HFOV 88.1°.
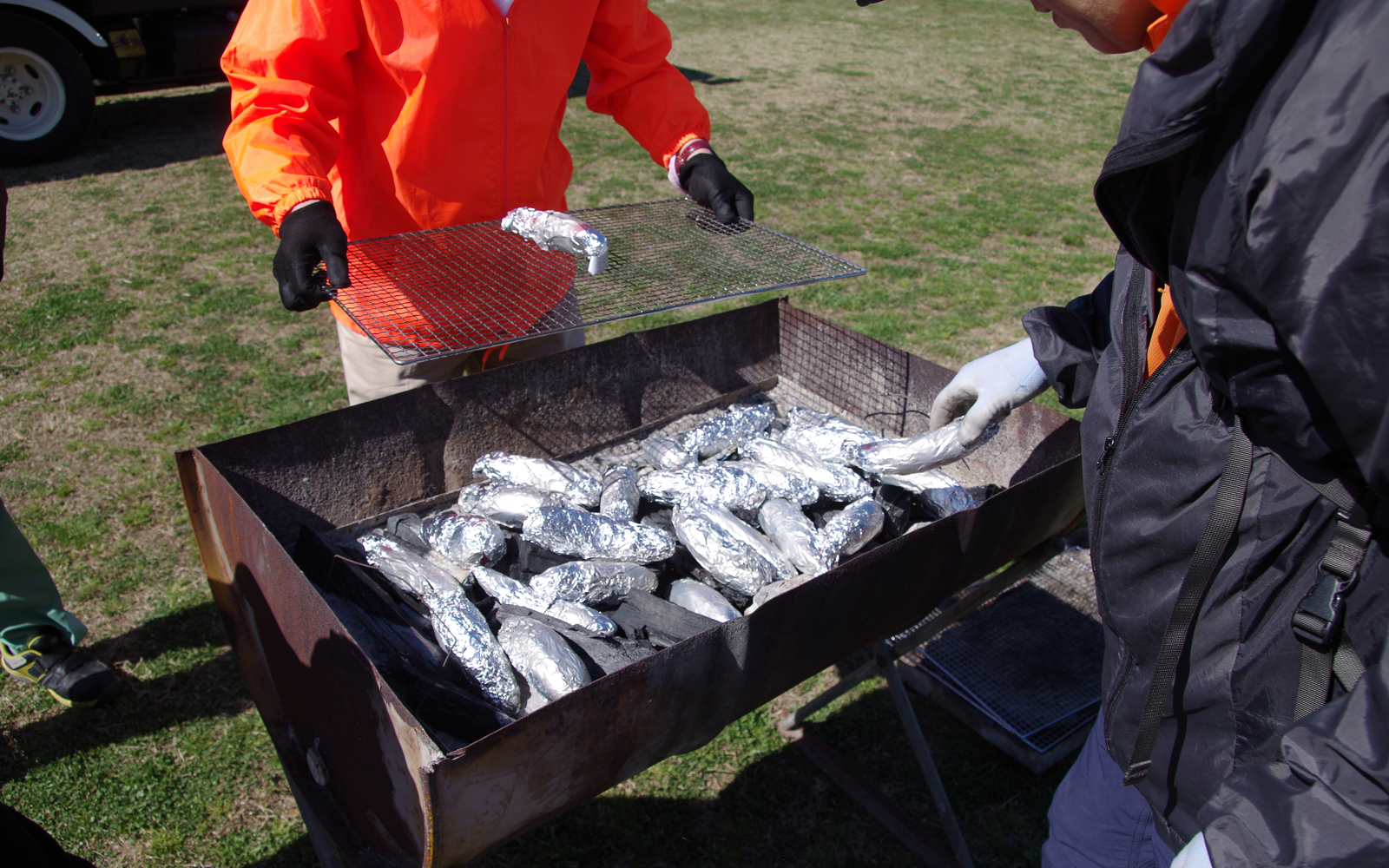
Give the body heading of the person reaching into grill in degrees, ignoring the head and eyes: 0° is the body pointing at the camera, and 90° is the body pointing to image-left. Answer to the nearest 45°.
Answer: approximately 90°

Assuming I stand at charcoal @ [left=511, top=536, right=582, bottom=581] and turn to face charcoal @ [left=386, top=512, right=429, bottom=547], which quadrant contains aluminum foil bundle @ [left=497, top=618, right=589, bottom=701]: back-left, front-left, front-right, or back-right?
back-left

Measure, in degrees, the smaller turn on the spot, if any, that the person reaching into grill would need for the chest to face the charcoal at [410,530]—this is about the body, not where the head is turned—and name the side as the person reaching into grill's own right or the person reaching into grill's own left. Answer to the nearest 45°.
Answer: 0° — they already face it

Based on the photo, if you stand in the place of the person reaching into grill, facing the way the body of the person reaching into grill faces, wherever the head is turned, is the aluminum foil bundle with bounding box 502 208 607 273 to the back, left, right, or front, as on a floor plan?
front

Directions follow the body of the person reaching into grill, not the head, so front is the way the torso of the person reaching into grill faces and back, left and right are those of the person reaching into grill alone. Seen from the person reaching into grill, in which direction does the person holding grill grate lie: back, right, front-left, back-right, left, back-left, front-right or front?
front

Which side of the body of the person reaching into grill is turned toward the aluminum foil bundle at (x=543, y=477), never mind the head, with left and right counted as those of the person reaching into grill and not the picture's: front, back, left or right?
front
